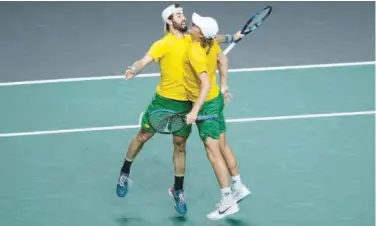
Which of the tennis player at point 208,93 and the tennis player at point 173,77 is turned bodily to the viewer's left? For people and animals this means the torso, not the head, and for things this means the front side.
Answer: the tennis player at point 208,93

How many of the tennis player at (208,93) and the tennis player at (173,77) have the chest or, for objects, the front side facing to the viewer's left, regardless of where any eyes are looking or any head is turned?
1

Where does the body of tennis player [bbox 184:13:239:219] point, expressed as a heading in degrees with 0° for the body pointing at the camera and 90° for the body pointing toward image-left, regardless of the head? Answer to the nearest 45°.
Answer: approximately 90°

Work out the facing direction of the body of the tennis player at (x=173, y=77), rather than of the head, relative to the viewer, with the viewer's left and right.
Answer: facing the viewer and to the right of the viewer

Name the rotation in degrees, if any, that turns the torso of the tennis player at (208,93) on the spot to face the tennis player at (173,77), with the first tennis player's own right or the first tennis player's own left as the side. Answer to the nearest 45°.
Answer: approximately 45° to the first tennis player's own right

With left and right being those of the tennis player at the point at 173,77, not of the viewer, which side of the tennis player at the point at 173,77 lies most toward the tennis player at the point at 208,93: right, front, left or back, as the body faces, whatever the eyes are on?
front
